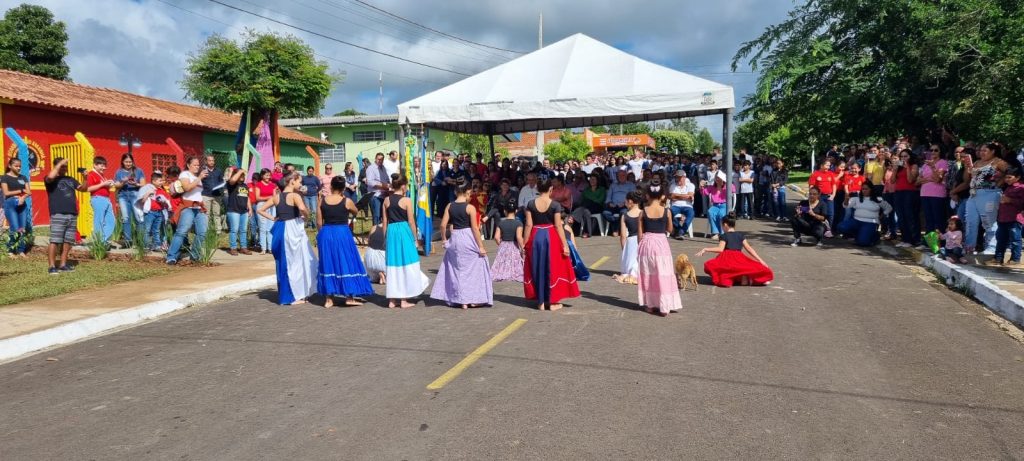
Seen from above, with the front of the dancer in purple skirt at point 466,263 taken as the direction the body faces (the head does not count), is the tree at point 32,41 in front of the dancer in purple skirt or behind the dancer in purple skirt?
in front

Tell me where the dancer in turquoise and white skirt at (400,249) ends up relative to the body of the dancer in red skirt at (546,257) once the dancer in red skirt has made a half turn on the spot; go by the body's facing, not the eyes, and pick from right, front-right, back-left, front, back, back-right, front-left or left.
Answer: right

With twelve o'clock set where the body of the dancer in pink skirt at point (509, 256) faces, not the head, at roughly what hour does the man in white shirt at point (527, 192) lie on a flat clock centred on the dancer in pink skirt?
The man in white shirt is roughly at 12 o'clock from the dancer in pink skirt.

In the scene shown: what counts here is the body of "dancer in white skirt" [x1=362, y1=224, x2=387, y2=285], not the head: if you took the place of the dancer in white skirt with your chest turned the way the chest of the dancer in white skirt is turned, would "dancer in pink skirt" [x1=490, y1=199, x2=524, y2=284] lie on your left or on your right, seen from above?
on your right

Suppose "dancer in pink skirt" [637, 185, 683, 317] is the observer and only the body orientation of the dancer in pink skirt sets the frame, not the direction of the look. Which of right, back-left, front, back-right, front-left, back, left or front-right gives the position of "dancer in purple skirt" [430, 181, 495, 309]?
left

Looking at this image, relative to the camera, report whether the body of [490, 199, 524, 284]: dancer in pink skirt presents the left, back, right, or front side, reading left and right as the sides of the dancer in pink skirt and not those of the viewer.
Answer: back

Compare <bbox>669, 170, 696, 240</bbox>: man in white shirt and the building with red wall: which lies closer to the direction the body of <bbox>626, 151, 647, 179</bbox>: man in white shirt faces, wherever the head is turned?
the man in white shirt

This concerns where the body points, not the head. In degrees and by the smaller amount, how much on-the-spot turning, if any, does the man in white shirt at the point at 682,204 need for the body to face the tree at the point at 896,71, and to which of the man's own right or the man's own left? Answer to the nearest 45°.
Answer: approximately 135° to the man's own left

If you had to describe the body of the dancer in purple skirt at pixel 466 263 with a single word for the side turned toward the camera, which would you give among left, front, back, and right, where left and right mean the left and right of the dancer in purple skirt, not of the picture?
back

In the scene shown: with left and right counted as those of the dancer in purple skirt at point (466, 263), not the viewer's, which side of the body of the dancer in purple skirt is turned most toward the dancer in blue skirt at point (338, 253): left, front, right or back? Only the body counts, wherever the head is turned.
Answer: left

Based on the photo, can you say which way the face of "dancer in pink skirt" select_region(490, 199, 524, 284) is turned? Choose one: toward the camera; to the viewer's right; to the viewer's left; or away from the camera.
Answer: away from the camera

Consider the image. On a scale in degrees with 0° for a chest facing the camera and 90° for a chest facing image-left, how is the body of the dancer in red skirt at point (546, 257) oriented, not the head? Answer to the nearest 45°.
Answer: approximately 180°

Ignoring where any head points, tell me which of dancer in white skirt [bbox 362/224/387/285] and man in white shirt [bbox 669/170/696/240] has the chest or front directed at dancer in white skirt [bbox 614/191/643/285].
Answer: the man in white shirt

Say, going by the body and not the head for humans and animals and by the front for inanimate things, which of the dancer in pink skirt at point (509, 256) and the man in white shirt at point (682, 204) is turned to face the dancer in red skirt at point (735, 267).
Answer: the man in white shirt

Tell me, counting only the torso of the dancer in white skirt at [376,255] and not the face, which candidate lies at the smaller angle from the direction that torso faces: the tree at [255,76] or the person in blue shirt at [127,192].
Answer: the tree

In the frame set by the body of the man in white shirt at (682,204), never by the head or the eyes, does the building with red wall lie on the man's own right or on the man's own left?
on the man's own right
